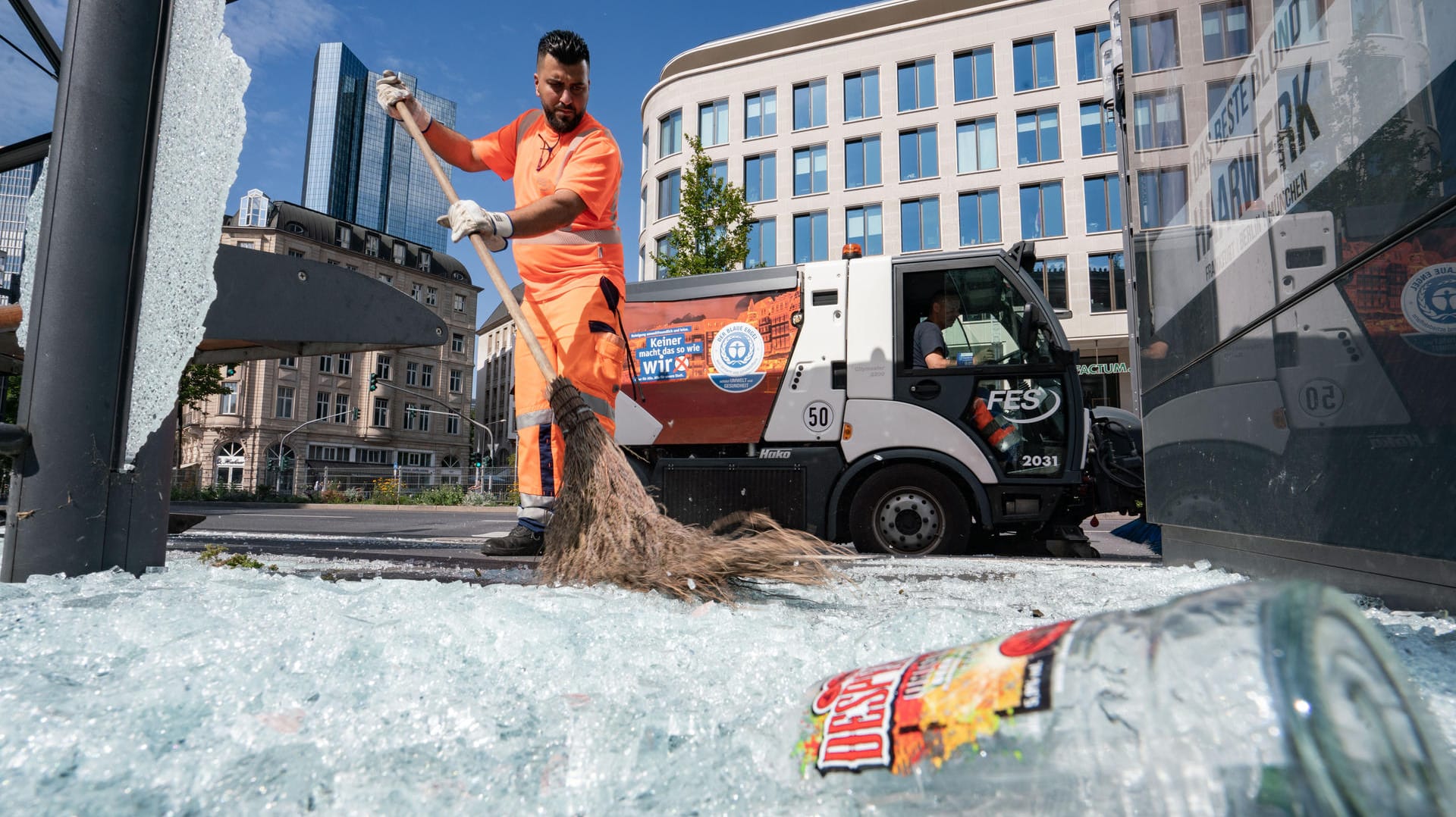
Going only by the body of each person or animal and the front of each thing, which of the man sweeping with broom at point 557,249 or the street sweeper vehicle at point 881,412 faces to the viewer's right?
the street sweeper vehicle

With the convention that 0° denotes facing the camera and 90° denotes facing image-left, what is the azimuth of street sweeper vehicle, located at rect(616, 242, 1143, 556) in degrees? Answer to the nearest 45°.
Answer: approximately 270°

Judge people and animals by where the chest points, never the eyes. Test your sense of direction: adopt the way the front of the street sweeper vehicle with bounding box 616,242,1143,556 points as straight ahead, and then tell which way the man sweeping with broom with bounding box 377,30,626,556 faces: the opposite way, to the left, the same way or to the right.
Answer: to the right

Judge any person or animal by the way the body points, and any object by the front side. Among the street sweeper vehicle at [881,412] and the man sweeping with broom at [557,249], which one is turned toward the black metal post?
the man sweeping with broom

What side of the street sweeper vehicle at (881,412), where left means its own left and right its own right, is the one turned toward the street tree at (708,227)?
left

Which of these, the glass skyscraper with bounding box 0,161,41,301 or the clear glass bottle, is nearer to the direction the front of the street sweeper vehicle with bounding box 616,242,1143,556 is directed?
the clear glass bottle

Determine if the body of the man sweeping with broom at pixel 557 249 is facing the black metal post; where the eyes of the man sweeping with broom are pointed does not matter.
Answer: yes

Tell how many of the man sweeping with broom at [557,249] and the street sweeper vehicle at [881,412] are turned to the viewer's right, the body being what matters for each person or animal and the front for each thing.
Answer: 1

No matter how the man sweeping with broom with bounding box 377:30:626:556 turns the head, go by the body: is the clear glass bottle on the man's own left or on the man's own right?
on the man's own left

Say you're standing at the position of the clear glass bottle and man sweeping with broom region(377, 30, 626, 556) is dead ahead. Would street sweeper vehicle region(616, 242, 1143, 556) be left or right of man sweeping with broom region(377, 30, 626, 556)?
right

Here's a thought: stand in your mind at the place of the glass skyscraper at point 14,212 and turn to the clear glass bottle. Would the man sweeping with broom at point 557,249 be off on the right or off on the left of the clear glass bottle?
left

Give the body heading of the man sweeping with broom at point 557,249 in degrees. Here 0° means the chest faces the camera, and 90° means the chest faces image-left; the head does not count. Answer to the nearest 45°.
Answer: approximately 45°
